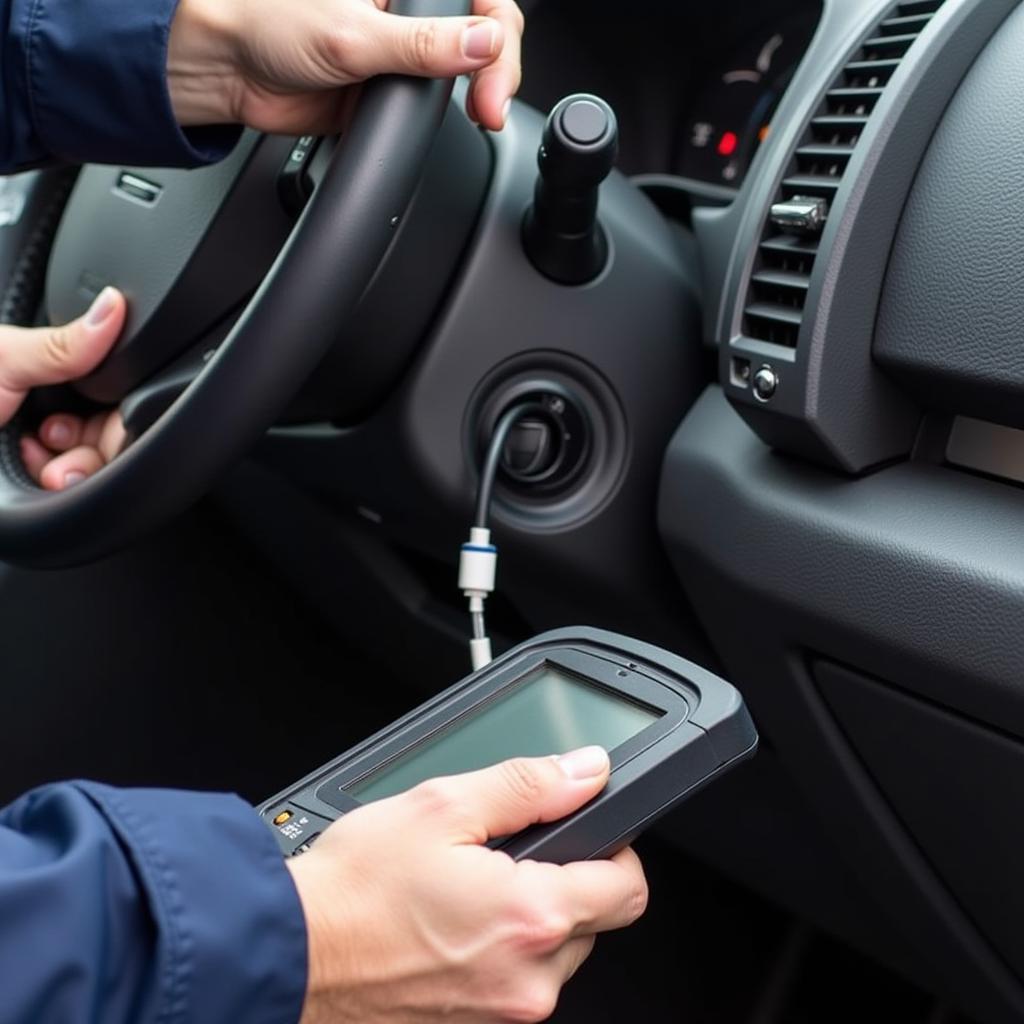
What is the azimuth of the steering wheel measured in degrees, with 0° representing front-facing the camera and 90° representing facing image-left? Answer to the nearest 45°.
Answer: approximately 45°
